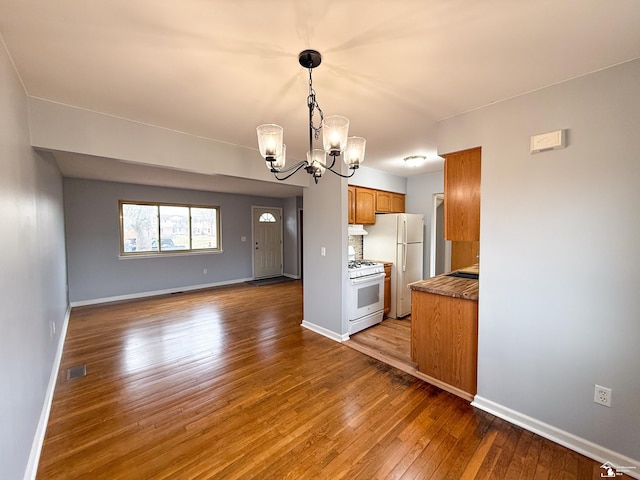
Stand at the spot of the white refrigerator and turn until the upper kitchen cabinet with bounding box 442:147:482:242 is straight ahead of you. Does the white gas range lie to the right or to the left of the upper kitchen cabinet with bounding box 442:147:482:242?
right

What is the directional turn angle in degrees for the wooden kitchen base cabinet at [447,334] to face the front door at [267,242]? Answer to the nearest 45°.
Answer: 0° — it already faces it

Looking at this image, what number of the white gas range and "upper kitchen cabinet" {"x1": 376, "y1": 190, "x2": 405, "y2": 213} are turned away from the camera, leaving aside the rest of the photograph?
0

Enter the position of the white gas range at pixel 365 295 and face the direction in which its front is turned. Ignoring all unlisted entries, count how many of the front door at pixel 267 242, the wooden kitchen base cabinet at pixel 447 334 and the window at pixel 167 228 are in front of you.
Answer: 1

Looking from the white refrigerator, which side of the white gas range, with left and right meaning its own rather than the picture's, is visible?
left

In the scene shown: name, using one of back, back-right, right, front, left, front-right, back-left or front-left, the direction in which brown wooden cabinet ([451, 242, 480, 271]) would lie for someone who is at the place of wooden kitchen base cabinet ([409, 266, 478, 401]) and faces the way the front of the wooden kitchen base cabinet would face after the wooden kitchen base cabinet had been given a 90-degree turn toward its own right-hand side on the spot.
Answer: front-left

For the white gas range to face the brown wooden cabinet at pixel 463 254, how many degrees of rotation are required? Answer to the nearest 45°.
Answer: approximately 90° to its left

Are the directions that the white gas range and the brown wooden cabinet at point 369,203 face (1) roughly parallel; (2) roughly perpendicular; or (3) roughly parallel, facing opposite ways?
roughly parallel

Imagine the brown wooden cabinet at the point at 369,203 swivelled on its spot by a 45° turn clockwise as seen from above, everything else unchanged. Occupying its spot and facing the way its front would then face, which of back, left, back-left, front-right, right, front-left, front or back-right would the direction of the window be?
right

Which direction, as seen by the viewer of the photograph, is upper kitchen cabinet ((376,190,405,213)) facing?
facing the viewer and to the right of the viewer
